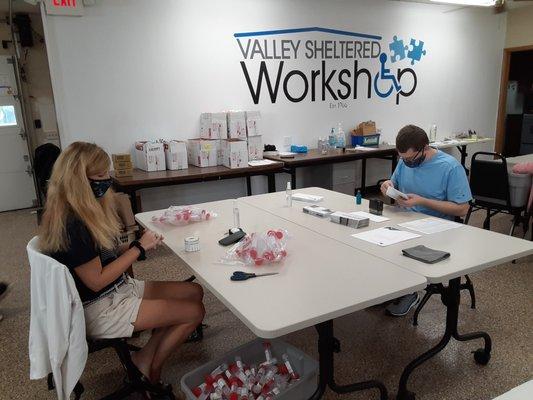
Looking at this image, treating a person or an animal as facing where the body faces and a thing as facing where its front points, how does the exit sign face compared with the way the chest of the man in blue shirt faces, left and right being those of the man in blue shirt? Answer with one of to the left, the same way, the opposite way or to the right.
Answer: to the left

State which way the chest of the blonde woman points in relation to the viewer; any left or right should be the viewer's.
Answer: facing to the right of the viewer

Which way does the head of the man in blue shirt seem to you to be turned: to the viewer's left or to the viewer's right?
to the viewer's left

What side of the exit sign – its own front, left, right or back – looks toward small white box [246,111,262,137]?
left

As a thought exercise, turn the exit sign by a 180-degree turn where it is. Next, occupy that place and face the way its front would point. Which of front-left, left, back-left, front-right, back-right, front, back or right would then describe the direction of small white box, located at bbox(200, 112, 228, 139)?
right

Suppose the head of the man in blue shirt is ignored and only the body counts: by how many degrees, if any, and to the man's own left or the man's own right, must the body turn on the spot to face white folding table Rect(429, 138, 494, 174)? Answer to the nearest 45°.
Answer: approximately 135° to the man's own right

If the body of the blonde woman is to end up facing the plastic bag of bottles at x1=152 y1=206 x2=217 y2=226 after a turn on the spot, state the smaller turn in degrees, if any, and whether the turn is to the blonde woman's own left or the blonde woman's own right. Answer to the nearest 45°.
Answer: approximately 45° to the blonde woman's own left

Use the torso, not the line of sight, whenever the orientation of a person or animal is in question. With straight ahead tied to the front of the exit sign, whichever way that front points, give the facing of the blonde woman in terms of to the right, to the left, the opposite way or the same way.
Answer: to the left

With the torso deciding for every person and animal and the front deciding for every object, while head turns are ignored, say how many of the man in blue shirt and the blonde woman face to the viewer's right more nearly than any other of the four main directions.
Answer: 1

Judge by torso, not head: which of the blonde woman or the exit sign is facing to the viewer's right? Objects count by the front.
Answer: the blonde woman

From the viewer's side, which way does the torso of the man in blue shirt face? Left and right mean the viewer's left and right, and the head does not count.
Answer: facing the viewer and to the left of the viewer

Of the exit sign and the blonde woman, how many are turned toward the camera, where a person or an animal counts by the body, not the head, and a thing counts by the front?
1

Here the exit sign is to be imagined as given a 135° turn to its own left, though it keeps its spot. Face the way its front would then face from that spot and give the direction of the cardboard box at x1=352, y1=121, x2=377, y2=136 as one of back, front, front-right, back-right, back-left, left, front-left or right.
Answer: front-right

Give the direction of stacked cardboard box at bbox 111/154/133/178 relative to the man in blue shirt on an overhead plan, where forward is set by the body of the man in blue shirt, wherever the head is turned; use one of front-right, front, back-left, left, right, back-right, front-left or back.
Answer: front-right
